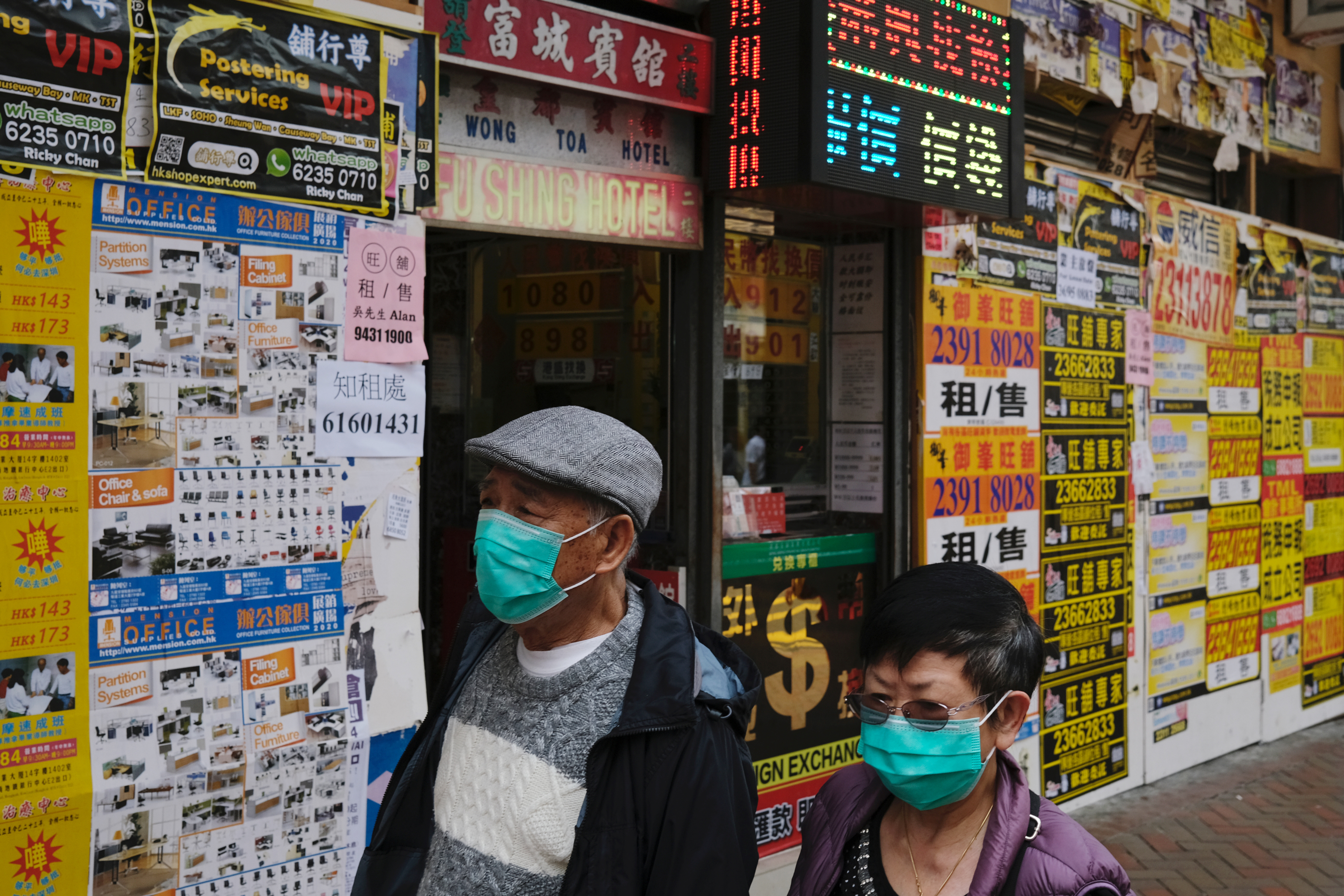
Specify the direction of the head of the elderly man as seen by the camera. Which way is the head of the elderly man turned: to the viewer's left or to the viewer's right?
to the viewer's left

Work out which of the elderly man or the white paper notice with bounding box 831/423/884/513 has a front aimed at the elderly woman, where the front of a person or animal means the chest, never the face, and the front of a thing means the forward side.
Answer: the white paper notice

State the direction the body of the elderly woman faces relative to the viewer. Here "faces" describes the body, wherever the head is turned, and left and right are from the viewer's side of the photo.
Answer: facing the viewer and to the left of the viewer

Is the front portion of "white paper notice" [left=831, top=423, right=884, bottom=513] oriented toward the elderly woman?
yes

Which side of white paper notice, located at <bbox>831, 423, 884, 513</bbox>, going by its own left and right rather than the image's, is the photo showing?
front

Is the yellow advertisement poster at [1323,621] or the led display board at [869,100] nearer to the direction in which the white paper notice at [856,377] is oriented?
the led display board

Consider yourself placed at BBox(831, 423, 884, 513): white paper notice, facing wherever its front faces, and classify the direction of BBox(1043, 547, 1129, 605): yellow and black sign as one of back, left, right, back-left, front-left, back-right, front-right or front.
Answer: back-left

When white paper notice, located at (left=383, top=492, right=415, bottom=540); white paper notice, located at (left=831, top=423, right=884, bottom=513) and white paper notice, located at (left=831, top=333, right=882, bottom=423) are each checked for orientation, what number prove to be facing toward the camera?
3

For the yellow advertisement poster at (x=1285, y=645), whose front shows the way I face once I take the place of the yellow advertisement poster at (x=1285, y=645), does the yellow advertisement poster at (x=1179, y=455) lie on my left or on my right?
on my right

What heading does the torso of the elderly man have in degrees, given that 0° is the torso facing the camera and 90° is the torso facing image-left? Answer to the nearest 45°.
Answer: approximately 45°

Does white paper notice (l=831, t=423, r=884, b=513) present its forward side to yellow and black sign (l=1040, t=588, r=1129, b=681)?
no

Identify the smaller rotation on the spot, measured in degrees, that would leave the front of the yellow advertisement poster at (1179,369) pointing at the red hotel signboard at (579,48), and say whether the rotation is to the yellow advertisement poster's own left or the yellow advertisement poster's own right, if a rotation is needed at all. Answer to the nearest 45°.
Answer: approximately 90° to the yellow advertisement poster's own right

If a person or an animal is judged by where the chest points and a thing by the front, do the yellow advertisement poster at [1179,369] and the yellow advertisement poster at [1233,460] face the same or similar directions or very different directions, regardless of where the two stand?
same or similar directions

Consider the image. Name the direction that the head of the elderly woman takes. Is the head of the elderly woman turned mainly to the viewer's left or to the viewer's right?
to the viewer's left

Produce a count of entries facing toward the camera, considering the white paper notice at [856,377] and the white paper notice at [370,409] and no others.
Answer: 2

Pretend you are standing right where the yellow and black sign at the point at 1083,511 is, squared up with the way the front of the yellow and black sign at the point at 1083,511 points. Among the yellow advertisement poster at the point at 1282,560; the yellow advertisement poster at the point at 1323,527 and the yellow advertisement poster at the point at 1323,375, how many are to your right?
0

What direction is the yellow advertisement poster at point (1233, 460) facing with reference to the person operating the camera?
facing the viewer and to the right of the viewer
